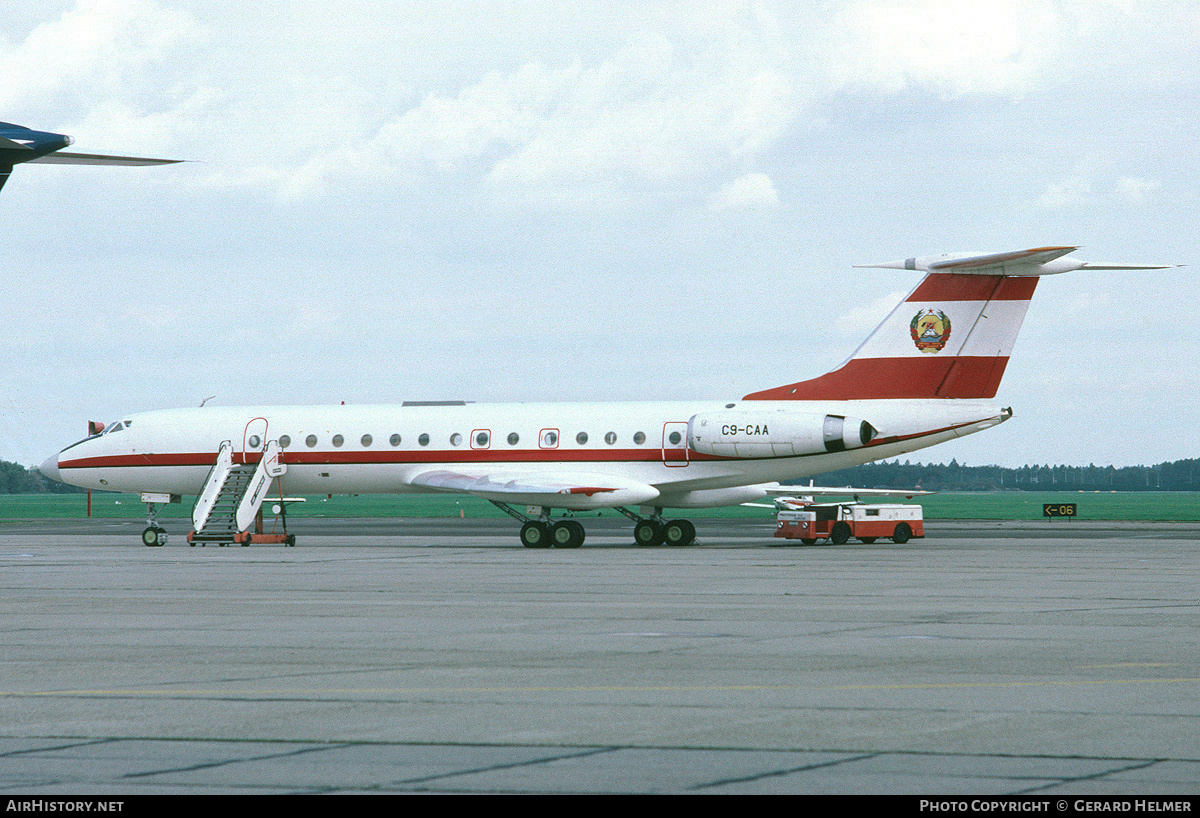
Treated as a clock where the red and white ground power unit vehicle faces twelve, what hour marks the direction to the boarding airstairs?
The boarding airstairs is roughly at 1 o'clock from the red and white ground power unit vehicle.

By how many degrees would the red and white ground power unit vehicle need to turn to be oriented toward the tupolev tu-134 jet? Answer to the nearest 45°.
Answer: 0° — it already faces it

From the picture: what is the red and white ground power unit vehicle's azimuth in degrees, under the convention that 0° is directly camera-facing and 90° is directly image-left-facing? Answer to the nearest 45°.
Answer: approximately 45°
